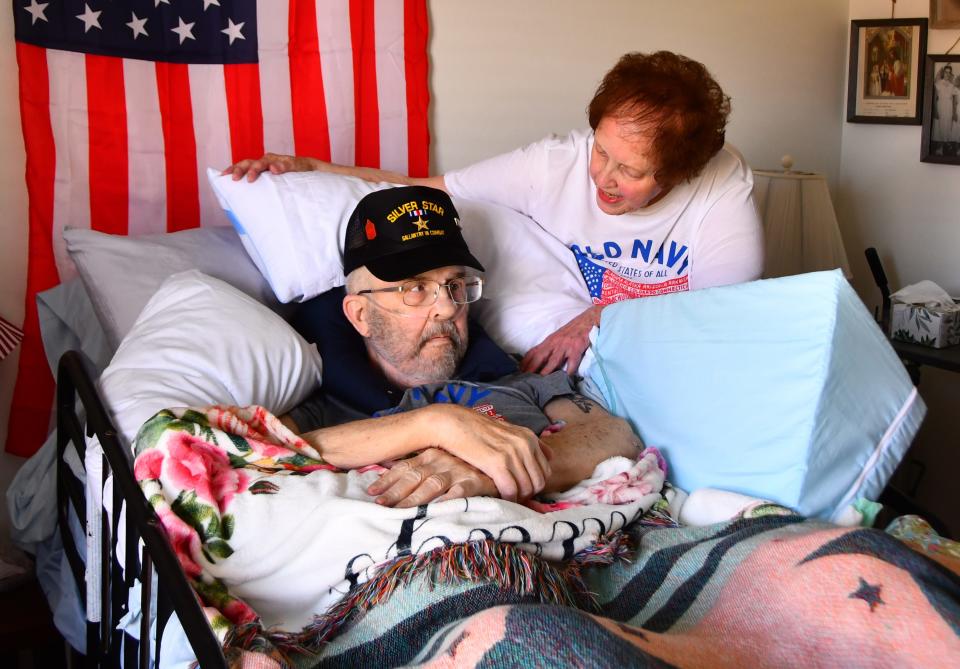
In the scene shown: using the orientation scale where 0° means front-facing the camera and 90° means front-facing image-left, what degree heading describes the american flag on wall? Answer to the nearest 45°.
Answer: approximately 0°

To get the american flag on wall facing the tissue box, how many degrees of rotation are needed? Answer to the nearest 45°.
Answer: approximately 90° to its left

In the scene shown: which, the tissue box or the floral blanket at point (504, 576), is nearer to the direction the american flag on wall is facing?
the floral blanket

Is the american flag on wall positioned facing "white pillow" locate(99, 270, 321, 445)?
yes

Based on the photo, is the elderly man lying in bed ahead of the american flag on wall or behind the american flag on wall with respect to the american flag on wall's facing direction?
ahead

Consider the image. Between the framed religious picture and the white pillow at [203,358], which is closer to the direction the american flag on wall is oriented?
the white pillow

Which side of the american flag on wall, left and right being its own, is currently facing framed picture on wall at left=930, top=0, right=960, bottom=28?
left

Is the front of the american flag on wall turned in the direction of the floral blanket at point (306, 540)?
yes
